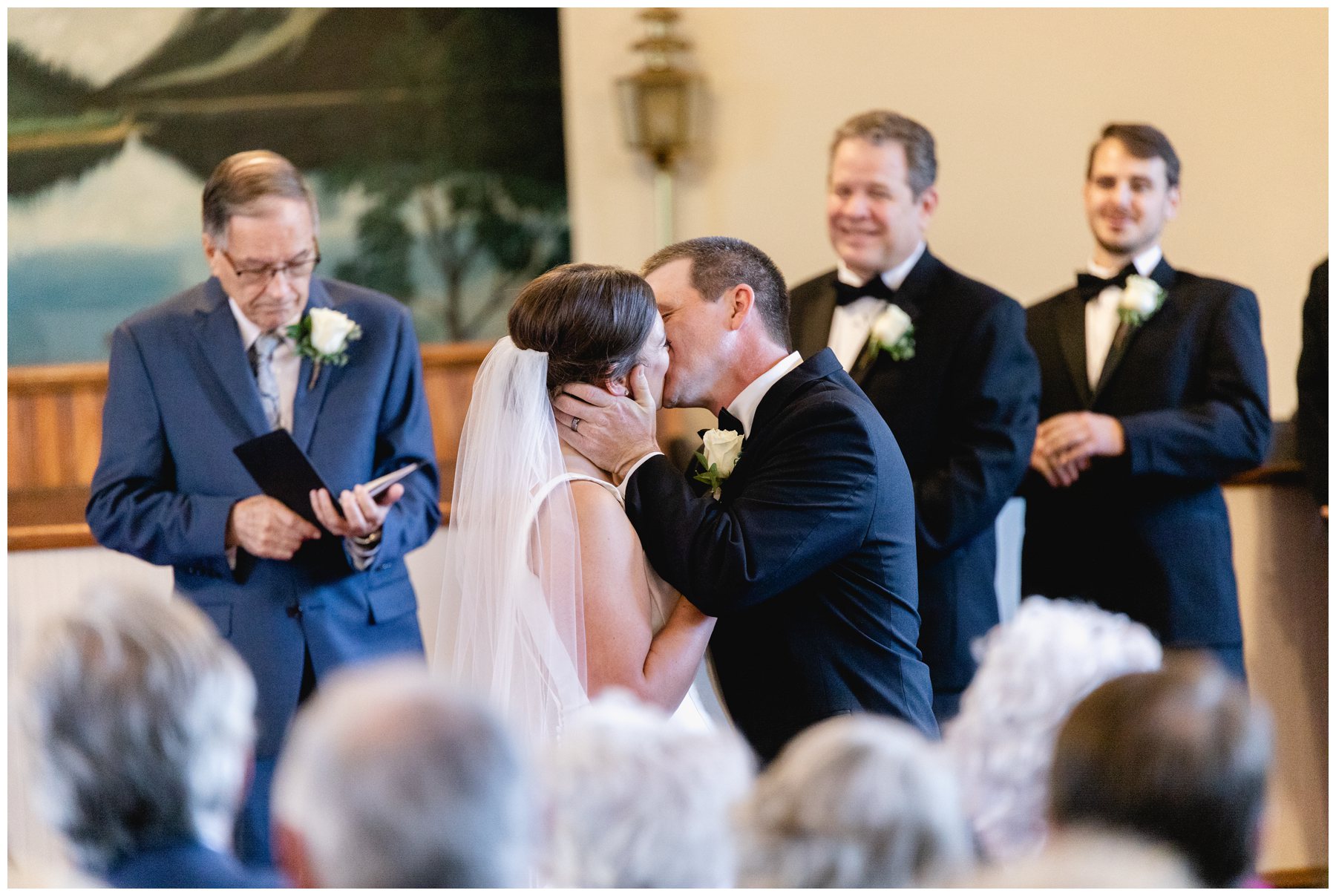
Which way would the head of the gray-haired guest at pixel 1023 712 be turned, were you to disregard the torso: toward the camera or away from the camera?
away from the camera

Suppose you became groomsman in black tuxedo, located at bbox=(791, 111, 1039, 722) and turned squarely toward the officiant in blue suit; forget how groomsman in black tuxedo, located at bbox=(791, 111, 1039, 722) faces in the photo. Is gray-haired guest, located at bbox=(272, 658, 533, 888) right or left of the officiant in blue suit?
left

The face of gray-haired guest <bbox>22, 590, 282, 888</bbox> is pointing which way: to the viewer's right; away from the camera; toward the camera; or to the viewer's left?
away from the camera

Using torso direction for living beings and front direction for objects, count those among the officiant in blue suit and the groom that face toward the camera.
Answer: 1

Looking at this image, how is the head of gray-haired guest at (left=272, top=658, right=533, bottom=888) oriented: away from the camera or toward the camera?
away from the camera

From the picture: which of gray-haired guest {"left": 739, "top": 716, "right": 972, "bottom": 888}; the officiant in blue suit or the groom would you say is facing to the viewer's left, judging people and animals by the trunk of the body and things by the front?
the groom

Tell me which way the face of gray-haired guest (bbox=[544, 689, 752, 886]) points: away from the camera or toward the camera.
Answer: away from the camera

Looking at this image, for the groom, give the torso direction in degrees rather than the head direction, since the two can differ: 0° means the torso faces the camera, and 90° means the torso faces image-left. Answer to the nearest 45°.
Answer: approximately 90°

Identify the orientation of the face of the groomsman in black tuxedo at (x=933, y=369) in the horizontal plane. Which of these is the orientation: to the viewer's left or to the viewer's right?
to the viewer's left

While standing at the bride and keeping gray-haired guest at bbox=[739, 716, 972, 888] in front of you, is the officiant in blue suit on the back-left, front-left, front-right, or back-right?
back-right
